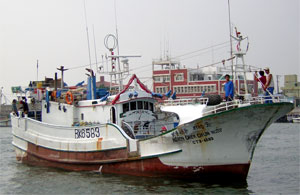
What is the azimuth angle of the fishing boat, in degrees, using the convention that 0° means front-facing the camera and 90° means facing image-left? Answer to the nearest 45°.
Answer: approximately 315°
